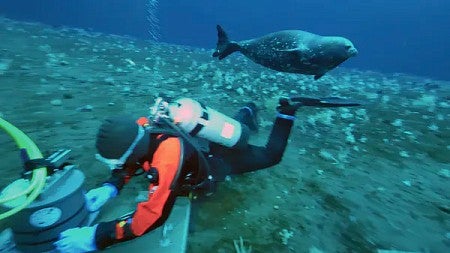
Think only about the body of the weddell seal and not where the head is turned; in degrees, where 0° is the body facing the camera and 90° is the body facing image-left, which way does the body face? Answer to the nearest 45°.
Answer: approximately 270°

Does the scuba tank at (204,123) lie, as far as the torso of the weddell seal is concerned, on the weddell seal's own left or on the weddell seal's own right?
on the weddell seal's own right

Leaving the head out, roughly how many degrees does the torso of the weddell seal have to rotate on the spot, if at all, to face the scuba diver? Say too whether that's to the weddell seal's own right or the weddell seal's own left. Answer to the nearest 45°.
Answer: approximately 90° to the weddell seal's own right
